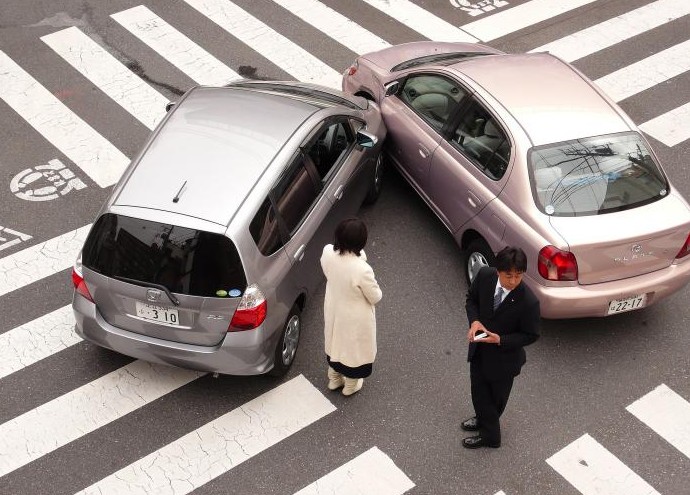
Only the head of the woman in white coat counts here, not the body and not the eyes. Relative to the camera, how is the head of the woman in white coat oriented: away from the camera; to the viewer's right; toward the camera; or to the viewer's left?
away from the camera

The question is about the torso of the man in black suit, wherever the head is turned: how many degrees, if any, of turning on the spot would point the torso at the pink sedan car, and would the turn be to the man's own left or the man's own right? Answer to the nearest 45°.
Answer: approximately 135° to the man's own right

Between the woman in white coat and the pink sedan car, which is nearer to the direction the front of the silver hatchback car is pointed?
the pink sedan car

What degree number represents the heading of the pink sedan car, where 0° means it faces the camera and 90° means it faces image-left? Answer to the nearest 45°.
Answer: approximately 135°

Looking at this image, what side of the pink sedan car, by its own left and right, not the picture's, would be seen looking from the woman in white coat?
left

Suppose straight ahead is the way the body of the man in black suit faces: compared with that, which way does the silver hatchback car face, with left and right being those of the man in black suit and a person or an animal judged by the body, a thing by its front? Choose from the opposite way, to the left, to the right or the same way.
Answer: the opposite way

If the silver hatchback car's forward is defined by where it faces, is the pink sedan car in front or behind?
in front

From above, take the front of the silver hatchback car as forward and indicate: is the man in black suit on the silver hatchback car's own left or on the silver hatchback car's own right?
on the silver hatchback car's own right

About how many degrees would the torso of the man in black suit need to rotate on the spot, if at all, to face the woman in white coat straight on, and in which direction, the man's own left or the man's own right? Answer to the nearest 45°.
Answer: approximately 45° to the man's own right

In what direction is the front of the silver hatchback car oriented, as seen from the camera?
facing away from the viewer and to the right of the viewer

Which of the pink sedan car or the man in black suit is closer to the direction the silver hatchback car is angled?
the pink sedan car
